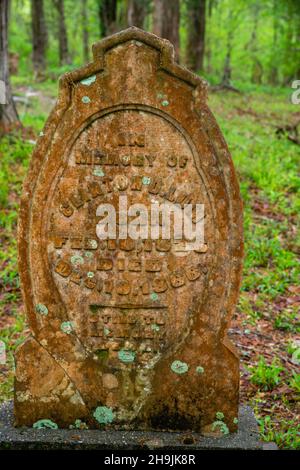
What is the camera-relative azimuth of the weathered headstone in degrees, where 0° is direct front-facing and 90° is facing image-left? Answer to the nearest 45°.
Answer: approximately 0°

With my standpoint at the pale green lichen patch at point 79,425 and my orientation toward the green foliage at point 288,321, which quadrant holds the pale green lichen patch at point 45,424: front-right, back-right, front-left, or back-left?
back-left

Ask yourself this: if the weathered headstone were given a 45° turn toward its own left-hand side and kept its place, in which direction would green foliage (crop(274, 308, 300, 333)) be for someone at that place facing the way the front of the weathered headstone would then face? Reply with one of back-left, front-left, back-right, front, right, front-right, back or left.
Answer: left

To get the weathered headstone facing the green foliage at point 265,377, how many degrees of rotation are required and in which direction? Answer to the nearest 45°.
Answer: approximately 135° to its left
